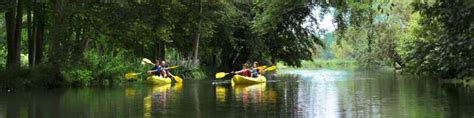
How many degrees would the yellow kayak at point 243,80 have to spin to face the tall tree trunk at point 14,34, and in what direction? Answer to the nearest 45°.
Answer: approximately 45° to its right

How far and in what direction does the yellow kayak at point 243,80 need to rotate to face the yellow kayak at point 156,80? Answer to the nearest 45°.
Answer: approximately 45° to its right

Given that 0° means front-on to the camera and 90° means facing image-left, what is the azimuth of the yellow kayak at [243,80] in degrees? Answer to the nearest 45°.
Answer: approximately 45°
